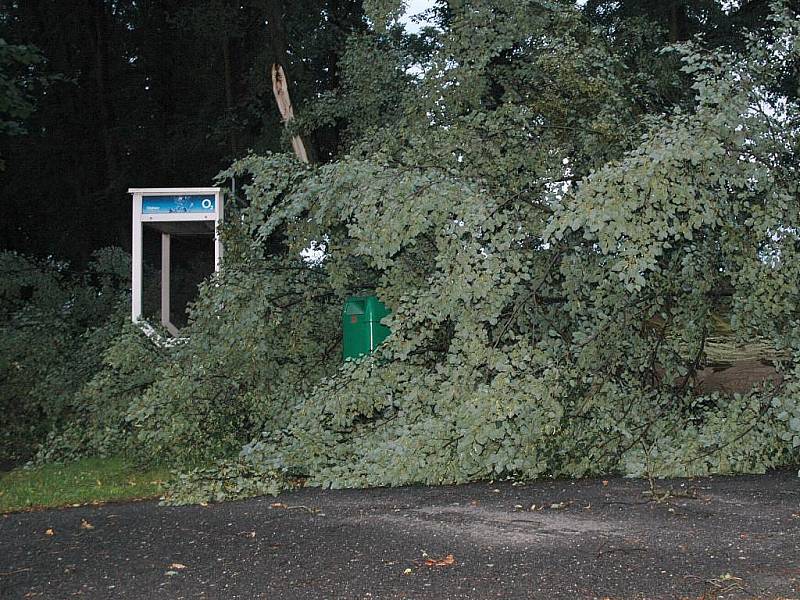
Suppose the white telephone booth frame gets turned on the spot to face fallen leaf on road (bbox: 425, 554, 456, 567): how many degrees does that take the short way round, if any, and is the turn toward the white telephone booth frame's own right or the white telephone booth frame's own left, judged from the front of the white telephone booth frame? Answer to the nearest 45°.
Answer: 0° — it already faces it

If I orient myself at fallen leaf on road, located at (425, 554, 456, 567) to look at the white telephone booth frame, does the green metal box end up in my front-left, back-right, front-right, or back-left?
front-right

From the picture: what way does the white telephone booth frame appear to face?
toward the camera

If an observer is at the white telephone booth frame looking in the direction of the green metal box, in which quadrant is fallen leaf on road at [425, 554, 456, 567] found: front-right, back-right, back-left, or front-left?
front-right

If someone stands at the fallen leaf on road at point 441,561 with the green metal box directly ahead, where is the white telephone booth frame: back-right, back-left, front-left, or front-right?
front-left

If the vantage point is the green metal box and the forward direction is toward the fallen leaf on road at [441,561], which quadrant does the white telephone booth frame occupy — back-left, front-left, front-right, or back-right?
back-right
